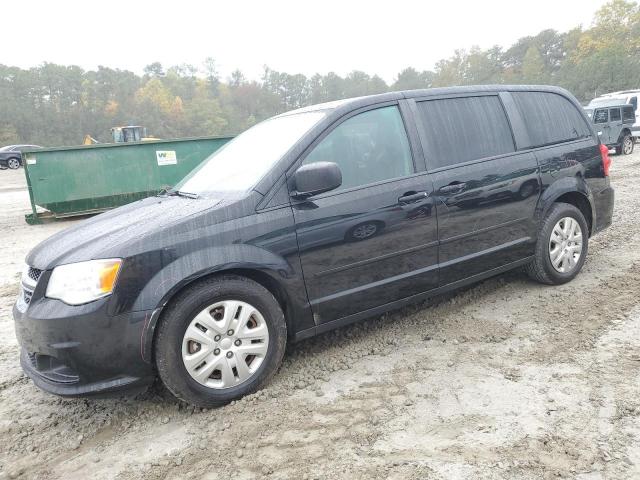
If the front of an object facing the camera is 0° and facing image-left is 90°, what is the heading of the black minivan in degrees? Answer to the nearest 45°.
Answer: approximately 45°

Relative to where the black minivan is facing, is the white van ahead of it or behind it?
behind

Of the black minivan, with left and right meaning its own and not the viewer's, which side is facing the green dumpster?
right
